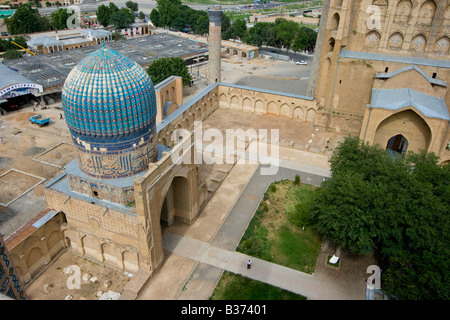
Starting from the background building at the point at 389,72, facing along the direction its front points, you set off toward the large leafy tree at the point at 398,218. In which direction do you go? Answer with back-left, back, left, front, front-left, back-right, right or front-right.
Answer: front

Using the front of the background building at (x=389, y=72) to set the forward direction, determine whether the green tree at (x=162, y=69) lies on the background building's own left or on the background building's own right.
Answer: on the background building's own right

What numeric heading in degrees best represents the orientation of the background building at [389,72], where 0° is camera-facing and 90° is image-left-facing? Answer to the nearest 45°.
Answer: approximately 0°

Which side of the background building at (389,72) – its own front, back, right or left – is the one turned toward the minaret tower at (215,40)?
right

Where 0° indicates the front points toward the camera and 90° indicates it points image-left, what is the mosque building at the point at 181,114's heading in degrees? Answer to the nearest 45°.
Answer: approximately 315°

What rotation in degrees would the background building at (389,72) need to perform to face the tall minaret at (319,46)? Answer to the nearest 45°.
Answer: approximately 135° to its right

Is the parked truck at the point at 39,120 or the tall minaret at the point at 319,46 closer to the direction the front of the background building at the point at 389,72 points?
the parked truck
